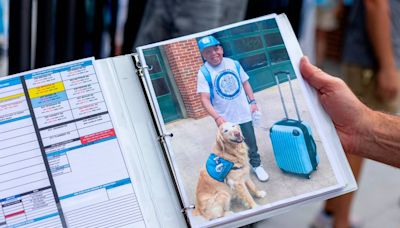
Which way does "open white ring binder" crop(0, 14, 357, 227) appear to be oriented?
toward the camera

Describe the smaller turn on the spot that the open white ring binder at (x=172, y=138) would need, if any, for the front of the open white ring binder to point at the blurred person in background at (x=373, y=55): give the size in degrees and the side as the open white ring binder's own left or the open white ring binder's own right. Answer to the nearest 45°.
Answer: approximately 135° to the open white ring binder's own left
